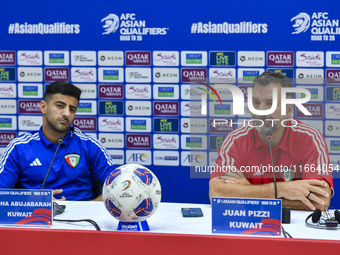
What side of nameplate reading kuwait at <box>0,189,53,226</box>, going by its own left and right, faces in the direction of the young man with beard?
back

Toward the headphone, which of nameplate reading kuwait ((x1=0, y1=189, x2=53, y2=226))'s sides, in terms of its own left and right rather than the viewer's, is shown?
left

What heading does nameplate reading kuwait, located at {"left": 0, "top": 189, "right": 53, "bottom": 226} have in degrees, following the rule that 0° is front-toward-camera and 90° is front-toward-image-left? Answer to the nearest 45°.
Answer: approximately 0°

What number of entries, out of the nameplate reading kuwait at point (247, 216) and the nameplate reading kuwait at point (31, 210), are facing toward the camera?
2

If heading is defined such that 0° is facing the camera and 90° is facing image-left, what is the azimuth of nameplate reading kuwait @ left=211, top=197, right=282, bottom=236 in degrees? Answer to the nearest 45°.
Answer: approximately 0°
